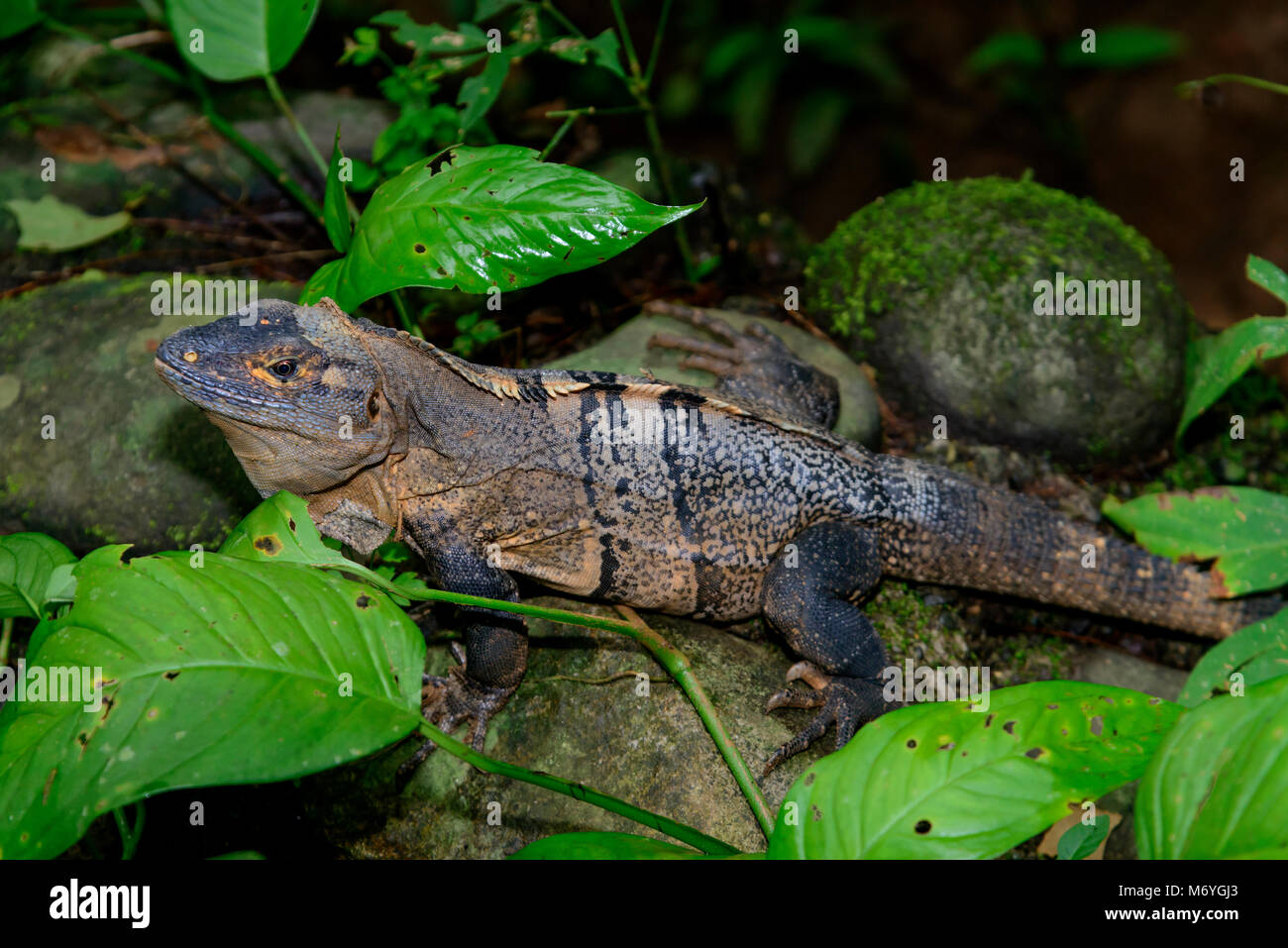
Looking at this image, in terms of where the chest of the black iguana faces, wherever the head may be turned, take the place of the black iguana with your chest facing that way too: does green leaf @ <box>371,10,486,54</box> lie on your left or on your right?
on your right

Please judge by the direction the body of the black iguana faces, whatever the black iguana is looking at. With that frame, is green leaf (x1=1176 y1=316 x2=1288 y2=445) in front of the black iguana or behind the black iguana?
behind

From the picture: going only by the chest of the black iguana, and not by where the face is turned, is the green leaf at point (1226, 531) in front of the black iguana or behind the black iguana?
behind

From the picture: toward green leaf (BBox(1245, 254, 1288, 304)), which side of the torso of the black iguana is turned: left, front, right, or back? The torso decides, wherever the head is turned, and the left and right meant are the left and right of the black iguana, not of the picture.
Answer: back

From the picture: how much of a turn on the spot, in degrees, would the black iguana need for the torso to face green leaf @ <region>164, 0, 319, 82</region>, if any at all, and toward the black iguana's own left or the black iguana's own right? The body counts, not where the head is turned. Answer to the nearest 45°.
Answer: approximately 45° to the black iguana's own right

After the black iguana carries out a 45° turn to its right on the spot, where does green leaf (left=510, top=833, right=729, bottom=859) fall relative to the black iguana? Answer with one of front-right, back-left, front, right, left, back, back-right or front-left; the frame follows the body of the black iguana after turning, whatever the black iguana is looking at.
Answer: back-left

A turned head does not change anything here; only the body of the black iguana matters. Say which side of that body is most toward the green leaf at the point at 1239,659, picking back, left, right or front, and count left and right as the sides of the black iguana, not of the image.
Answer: back

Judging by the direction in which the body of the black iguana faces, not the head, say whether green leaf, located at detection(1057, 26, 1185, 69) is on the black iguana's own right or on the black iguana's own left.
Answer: on the black iguana's own right

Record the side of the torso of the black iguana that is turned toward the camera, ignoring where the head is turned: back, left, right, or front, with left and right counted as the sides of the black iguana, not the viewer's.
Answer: left
